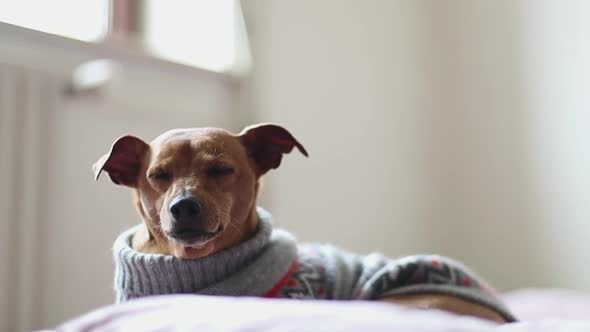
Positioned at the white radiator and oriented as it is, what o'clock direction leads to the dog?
The dog is roughly at 12 o'clock from the white radiator.

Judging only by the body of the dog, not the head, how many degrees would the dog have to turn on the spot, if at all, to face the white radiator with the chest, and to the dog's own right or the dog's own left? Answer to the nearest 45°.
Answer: approximately 90° to the dog's own right

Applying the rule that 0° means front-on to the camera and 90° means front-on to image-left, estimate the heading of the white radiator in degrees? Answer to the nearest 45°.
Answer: approximately 315°

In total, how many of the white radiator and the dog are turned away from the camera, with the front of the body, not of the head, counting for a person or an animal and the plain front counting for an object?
0

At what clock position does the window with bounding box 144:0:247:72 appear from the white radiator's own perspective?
The window is roughly at 9 o'clock from the white radiator.

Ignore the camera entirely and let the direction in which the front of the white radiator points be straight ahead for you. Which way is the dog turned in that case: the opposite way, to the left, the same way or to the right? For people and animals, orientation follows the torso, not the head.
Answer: to the right

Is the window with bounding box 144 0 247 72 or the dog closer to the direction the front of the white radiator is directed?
the dog

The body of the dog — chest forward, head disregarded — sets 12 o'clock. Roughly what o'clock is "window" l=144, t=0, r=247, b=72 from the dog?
The window is roughly at 4 o'clock from the dog.

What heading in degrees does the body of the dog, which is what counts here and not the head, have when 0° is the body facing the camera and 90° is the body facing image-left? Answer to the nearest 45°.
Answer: approximately 45°
